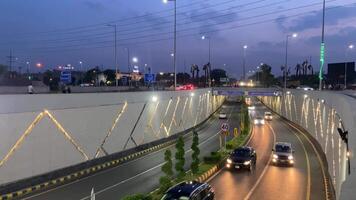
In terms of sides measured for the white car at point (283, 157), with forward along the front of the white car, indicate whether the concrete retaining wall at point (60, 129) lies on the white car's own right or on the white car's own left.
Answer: on the white car's own right

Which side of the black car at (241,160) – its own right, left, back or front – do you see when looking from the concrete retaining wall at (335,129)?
left

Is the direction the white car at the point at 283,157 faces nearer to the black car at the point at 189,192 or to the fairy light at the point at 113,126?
the black car

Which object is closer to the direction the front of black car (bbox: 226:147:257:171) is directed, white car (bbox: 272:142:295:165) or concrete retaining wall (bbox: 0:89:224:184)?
the concrete retaining wall

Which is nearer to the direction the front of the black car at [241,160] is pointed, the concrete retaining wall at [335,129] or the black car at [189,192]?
the black car

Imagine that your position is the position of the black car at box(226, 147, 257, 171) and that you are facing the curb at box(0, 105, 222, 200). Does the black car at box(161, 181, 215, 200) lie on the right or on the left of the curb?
left

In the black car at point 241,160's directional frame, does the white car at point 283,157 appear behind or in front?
behind

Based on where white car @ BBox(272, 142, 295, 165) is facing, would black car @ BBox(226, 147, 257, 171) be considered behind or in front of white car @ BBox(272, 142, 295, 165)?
in front
